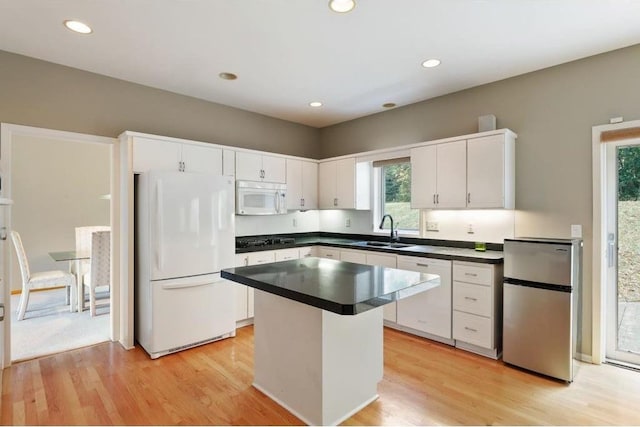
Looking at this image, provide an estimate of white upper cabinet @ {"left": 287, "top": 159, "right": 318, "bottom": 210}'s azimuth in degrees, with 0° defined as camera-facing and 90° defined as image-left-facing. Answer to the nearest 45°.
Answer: approximately 315°

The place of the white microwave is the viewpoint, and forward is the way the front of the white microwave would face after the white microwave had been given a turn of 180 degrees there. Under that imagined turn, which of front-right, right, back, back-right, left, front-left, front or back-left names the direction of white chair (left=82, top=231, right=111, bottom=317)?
front-left

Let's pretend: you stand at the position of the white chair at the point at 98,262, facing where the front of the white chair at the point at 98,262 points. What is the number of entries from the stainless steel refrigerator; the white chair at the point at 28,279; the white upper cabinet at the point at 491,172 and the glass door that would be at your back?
3

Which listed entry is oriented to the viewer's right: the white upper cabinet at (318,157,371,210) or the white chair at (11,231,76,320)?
the white chair

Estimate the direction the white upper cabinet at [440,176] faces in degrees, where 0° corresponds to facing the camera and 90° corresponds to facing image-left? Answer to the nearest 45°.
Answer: approximately 45°

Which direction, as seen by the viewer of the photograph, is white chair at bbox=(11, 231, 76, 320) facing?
facing to the right of the viewer
